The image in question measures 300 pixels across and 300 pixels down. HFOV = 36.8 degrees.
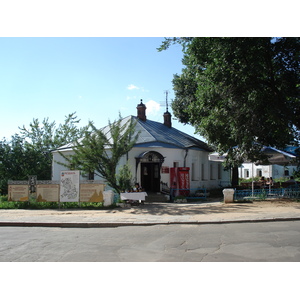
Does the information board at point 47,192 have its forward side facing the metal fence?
no

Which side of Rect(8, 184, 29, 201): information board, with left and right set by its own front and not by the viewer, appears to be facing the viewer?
front

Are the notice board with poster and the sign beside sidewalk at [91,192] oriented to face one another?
no

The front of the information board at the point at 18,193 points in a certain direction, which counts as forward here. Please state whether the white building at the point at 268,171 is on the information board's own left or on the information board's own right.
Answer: on the information board's own left

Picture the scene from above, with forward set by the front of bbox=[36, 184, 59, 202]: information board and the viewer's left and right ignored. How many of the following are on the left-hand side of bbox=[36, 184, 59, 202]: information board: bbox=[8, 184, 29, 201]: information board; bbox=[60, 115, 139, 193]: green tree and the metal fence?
2

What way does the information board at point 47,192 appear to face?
toward the camera

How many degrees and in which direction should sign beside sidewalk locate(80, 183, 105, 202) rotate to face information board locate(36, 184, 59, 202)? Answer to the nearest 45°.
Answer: approximately 90° to its right

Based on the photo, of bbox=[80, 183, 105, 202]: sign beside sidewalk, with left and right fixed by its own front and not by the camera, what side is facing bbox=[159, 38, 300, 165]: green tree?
left

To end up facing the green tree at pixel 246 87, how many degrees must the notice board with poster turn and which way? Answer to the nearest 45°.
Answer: approximately 90° to its left

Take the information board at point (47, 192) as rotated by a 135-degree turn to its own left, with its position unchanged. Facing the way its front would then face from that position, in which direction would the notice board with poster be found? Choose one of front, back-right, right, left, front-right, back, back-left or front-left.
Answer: right

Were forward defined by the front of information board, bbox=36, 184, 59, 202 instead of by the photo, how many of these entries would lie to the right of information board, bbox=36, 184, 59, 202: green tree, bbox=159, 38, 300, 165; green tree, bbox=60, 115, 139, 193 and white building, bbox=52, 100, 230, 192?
0

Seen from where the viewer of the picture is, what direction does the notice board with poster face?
facing the viewer

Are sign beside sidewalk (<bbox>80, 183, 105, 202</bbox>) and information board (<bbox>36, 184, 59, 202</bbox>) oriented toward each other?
no

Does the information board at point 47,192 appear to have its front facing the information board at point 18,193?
no

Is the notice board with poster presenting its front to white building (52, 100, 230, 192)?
no

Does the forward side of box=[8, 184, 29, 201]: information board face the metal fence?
no

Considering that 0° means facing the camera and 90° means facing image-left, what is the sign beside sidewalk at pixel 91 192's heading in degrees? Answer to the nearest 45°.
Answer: approximately 0°

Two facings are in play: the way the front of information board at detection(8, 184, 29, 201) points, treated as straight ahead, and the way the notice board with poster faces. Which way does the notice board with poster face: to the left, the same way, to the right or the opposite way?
the same way
